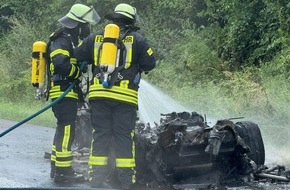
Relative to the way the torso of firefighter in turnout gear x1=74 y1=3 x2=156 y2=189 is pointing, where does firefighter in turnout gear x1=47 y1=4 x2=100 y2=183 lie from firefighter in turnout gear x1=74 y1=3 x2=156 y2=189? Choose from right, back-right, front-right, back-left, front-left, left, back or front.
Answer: front-left

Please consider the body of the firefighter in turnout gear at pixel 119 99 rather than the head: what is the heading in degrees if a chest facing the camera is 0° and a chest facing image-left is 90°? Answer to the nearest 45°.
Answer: approximately 180°

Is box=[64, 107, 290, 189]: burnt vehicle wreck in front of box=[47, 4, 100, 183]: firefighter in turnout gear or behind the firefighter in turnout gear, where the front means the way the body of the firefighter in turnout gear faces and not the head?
in front

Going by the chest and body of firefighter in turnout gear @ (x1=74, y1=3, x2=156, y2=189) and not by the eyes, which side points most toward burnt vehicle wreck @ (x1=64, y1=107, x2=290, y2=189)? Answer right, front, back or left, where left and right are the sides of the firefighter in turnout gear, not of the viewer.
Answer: right

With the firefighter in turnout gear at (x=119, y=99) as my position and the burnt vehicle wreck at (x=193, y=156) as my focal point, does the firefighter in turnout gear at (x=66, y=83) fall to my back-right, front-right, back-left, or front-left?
back-left

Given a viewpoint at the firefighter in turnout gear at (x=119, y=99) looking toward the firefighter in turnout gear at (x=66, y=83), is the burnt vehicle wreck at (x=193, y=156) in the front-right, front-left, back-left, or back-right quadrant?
back-right

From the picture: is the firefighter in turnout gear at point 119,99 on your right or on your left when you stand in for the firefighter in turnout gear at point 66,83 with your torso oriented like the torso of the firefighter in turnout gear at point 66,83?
on your right
